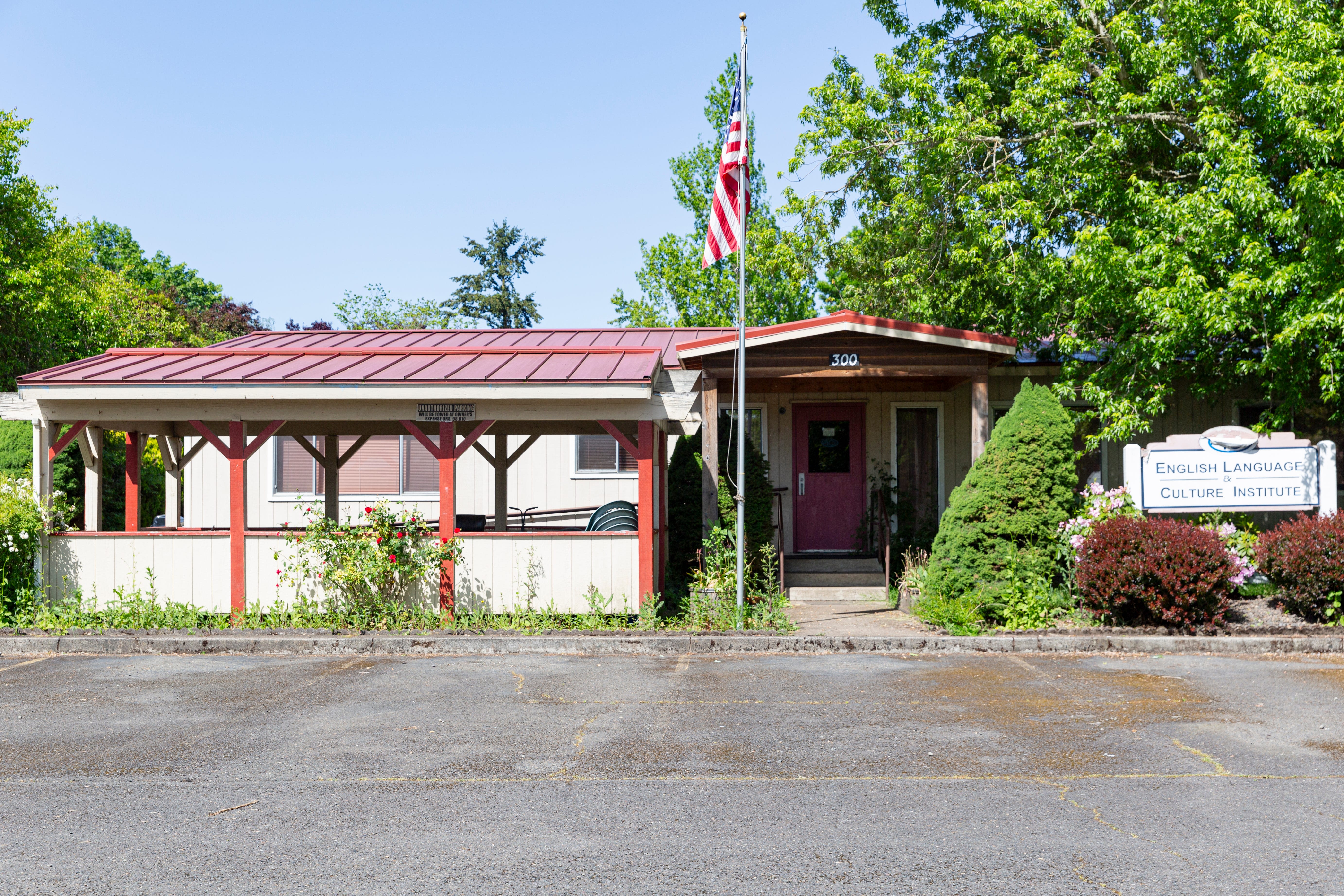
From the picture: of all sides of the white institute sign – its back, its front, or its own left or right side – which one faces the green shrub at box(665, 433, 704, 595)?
right

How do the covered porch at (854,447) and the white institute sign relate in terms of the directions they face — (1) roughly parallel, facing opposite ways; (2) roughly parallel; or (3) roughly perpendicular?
roughly parallel

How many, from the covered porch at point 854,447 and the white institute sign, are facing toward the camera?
2

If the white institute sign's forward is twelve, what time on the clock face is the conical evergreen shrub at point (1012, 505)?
The conical evergreen shrub is roughly at 2 o'clock from the white institute sign.

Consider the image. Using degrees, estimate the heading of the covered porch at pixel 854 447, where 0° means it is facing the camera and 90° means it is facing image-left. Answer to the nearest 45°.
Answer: approximately 0°

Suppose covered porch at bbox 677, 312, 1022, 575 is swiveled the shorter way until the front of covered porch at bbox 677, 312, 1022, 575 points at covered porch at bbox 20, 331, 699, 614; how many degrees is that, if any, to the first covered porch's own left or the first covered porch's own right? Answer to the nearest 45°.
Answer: approximately 45° to the first covered porch's own right

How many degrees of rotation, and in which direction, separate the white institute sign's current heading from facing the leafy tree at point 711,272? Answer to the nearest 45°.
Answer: approximately 135° to its right

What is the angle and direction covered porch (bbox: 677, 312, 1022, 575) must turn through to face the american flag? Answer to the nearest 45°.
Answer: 0° — it already faces it

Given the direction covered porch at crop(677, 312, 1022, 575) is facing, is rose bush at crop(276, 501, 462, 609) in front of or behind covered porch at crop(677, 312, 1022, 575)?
in front

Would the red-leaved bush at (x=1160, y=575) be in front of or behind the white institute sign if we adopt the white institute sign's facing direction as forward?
in front

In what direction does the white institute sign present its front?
toward the camera

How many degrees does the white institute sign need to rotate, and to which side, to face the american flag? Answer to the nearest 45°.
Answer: approximately 45° to its right
